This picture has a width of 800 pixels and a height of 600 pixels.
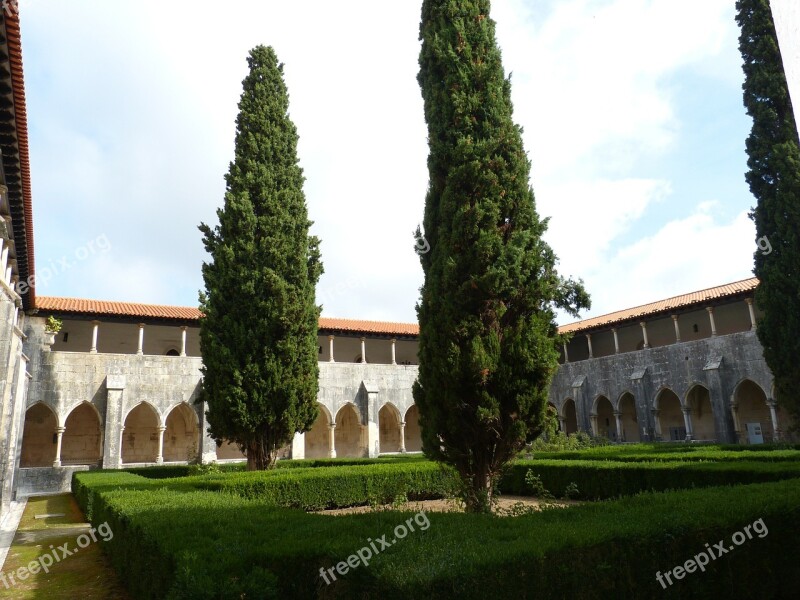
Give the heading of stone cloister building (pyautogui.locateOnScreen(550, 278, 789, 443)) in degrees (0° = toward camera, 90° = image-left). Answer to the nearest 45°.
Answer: approximately 45°

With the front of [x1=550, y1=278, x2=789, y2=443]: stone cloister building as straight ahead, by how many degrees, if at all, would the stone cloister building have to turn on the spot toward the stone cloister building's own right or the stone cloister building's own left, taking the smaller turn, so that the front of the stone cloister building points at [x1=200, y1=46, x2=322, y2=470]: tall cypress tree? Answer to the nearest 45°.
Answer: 0° — it already faces it

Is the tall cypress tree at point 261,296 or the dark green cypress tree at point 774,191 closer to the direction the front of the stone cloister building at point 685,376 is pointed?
the tall cypress tree
